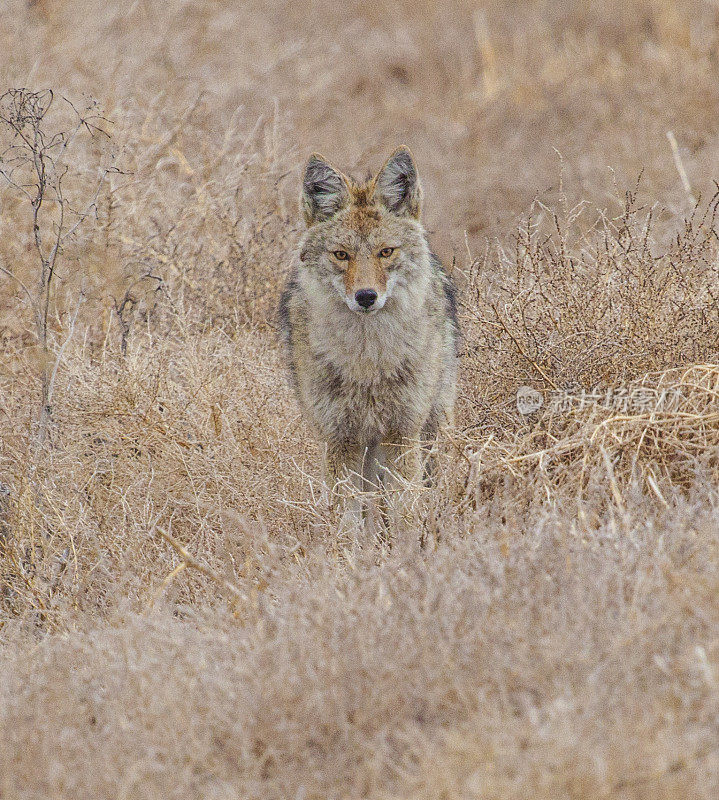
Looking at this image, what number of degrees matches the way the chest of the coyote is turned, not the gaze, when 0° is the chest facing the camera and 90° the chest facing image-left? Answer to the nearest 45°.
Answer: approximately 0°

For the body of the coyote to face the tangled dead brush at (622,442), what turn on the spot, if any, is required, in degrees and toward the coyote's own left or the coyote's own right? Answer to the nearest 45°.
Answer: approximately 45° to the coyote's own left
